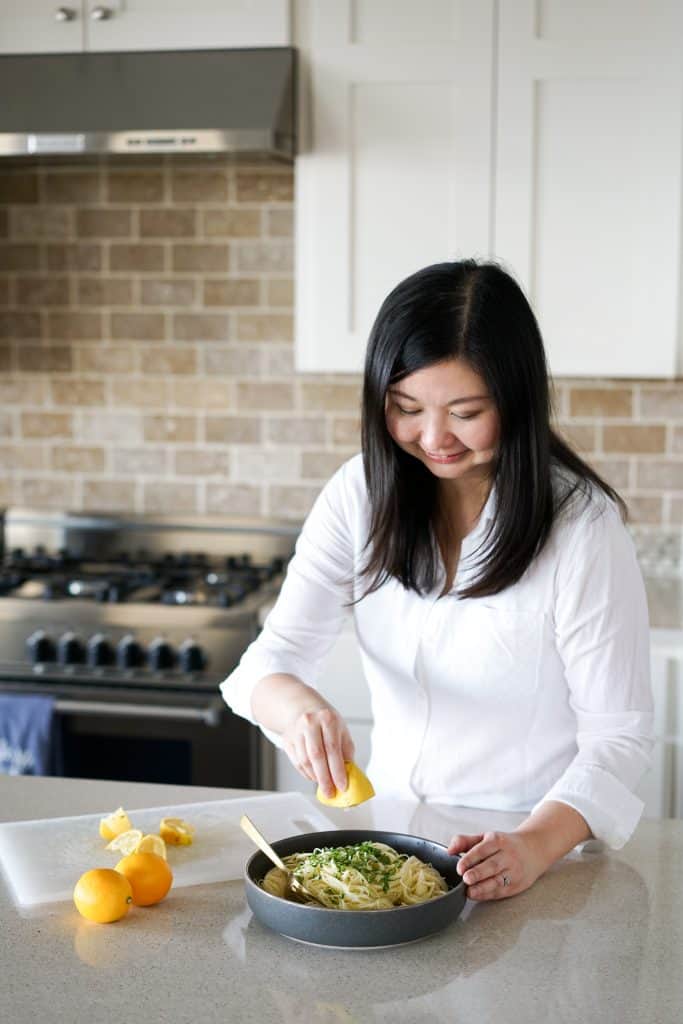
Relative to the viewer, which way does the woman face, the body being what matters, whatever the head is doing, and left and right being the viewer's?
facing the viewer and to the left of the viewer

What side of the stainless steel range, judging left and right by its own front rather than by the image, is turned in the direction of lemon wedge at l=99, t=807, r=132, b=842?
front

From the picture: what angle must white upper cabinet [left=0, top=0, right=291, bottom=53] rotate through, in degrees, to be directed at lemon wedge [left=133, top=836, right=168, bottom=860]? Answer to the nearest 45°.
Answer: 0° — it already faces it

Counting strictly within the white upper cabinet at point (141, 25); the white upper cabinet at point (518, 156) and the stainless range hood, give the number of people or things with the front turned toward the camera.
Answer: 3

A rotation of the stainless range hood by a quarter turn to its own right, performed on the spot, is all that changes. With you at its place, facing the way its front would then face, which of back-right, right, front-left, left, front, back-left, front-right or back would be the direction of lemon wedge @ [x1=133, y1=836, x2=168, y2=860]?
left

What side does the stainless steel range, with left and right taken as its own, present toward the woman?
front

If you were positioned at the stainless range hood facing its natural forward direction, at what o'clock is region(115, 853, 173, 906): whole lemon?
The whole lemon is roughly at 12 o'clock from the stainless range hood.

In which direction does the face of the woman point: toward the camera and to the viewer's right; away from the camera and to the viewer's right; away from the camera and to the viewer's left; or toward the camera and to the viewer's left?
toward the camera and to the viewer's left

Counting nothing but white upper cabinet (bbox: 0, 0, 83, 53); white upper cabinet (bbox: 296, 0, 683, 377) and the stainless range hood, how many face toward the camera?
3

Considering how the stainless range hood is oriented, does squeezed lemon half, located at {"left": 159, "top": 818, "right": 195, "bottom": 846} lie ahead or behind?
ahead
